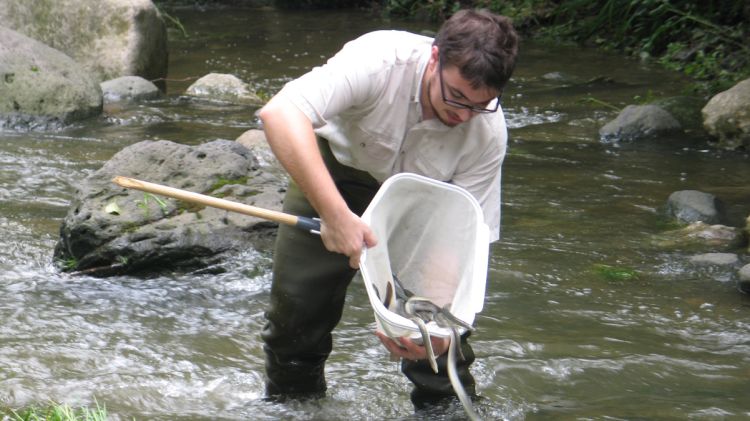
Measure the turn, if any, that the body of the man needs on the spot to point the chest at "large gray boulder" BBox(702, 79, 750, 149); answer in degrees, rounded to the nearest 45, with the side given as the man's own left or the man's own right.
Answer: approximately 90° to the man's own left

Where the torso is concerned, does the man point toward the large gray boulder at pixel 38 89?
no

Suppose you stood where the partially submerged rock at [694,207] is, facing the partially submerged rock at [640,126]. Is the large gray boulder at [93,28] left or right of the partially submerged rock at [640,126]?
left

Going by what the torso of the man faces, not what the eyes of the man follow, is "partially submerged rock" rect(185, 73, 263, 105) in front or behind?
behind

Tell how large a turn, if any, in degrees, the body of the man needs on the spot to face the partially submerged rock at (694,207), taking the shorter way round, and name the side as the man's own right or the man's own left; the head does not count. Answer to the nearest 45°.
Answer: approximately 90° to the man's own left

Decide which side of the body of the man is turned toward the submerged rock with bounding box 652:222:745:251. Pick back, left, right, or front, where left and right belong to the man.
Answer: left

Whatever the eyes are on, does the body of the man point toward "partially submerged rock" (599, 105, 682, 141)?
no

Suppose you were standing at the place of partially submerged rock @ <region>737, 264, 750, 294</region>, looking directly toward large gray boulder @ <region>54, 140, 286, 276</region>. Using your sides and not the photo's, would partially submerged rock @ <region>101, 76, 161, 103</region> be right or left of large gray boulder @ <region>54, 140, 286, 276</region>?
right

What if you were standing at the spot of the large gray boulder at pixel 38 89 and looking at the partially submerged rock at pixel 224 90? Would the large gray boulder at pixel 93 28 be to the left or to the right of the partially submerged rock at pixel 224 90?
left

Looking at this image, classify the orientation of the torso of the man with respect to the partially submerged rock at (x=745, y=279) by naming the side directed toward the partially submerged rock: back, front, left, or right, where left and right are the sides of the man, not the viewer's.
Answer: left

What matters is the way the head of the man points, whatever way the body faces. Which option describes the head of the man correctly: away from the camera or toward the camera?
toward the camera

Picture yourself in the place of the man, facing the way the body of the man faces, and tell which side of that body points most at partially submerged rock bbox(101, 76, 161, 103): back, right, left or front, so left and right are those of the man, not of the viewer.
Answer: back

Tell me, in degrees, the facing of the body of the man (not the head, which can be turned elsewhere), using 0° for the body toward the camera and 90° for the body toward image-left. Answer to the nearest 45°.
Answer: approximately 315°
